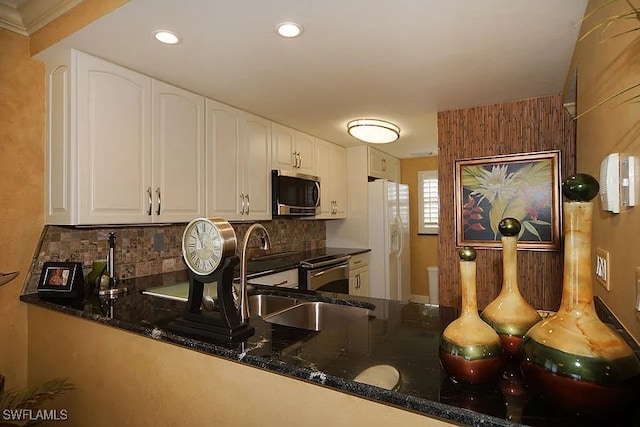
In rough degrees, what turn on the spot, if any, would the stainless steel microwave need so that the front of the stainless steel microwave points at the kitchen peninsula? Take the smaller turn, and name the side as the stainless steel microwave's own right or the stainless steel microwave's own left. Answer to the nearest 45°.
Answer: approximately 45° to the stainless steel microwave's own right

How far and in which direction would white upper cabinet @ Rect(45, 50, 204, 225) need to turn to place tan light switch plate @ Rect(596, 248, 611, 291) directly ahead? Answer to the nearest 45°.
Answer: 0° — it already faces it

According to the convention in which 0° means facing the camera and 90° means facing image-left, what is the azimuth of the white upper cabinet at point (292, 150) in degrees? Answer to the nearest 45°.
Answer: approximately 315°

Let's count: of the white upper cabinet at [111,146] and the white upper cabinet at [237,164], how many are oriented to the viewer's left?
0

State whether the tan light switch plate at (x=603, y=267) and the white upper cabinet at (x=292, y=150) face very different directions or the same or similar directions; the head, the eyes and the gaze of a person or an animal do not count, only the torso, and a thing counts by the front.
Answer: very different directions

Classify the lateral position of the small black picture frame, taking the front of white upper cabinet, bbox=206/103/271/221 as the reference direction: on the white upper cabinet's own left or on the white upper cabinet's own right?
on the white upper cabinet's own right

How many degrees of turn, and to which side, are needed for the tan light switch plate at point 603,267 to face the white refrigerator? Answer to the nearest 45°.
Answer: approximately 45° to its right

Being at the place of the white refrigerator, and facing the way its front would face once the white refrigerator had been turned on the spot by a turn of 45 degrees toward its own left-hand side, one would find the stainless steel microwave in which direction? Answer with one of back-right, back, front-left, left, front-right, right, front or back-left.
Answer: back-right

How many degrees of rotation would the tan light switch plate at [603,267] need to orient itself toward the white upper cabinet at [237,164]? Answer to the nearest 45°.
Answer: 0° — it already faces it

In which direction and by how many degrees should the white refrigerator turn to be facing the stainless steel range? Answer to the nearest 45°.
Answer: approximately 90° to its right

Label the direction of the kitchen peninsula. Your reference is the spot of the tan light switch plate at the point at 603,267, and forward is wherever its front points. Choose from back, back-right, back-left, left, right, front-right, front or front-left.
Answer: front-left

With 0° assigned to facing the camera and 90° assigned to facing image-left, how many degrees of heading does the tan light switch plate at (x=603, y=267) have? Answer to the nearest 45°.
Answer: approximately 90°

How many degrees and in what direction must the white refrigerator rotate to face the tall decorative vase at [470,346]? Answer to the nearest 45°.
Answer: approximately 45° to its right
